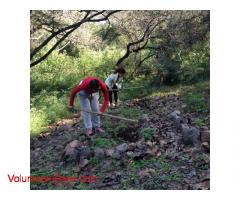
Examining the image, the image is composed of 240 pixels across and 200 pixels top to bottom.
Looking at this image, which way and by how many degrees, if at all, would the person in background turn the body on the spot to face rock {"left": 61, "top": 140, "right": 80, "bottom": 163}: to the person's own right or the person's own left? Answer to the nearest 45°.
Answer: approximately 45° to the person's own right

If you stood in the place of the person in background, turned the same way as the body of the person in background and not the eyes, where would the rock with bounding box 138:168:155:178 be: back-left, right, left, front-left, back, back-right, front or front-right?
front-right

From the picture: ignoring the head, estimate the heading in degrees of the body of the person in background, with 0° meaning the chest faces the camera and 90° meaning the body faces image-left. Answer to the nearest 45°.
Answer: approximately 315°

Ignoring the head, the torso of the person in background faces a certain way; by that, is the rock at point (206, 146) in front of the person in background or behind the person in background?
in front

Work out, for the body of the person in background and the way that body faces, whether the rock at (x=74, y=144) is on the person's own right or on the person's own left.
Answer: on the person's own right
